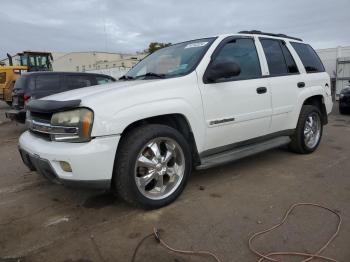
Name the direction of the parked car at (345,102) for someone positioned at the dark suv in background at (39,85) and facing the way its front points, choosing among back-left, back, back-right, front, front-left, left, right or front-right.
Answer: front-right

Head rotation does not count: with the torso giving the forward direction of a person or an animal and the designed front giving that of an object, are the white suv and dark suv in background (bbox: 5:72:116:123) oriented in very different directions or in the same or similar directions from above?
very different directions

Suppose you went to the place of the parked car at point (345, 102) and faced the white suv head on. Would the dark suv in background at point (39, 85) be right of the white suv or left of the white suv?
right

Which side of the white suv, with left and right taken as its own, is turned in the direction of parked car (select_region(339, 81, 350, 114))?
back

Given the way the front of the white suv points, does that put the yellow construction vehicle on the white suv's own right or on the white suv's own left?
on the white suv's own right

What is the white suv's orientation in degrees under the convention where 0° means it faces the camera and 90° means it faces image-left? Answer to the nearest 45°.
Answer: approximately 45°
